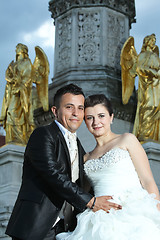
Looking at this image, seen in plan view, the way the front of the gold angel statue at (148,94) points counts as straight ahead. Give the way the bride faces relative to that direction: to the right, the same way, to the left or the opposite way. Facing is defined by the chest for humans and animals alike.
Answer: to the right

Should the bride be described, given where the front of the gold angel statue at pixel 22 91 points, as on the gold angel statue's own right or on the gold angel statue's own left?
on the gold angel statue's own left

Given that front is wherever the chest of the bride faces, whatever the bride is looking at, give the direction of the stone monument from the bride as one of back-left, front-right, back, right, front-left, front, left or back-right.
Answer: back-right

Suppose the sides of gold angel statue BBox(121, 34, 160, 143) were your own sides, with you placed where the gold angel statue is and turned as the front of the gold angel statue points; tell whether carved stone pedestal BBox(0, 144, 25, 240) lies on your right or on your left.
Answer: on your right

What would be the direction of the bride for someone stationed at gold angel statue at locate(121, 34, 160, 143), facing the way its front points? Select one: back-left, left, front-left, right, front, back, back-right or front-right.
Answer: front-right

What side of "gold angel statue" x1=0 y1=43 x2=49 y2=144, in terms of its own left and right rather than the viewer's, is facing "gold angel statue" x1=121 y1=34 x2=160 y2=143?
left

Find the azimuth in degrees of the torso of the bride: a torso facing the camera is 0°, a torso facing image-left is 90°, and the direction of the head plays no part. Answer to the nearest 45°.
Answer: approximately 45°

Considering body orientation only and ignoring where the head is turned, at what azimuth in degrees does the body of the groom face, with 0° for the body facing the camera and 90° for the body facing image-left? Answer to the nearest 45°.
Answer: approximately 315°
